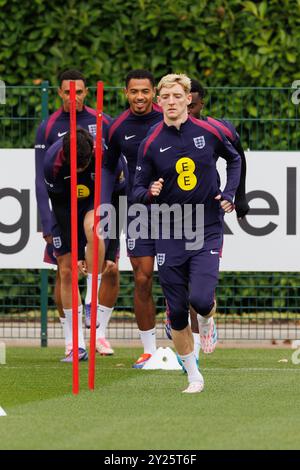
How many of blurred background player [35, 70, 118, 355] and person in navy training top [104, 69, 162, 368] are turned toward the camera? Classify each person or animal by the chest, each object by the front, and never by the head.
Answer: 2

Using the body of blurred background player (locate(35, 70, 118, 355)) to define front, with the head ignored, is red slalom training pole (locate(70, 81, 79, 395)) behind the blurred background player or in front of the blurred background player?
in front

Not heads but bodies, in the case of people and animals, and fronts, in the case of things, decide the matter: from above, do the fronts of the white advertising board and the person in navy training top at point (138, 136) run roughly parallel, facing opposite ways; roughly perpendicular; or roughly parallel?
roughly parallel

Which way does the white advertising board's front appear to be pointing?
toward the camera

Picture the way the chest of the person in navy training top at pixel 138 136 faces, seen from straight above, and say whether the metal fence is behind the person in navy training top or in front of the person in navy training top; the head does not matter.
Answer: behind

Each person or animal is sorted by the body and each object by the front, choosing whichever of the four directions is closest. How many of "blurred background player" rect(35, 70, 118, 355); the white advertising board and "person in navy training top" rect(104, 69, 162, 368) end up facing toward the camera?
3

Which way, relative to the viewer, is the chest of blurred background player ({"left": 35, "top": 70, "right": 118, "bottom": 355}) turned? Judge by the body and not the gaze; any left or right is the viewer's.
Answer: facing the viewer

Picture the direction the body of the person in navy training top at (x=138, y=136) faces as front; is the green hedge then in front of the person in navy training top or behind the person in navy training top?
behind
